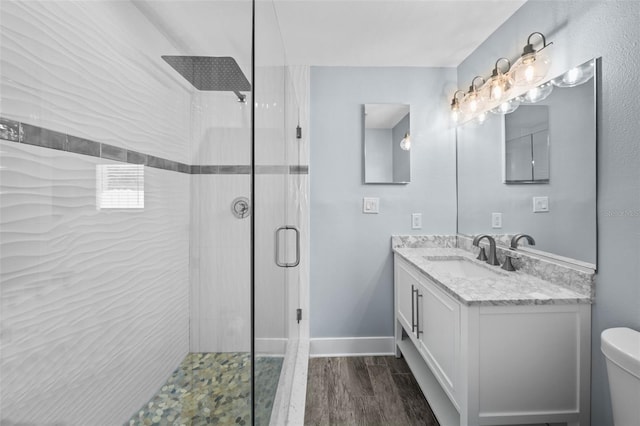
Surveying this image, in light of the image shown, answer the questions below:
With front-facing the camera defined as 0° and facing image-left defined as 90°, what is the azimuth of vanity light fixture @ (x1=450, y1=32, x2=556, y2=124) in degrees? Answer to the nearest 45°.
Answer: approximately 45°

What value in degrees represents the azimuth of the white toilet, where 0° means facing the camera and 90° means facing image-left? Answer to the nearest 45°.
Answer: approximately 45°

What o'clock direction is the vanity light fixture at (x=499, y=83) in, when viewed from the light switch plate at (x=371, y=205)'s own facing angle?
The vanity light fixture is roughly at 10 o'clock from the light switch plate.

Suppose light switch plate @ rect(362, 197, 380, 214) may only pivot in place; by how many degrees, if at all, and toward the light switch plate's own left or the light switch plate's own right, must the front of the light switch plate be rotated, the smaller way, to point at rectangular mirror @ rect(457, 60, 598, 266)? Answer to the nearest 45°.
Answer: approximately 45° to the light switch plate's own left

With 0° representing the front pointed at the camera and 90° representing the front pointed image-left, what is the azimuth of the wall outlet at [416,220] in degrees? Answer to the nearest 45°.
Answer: approximately 0°

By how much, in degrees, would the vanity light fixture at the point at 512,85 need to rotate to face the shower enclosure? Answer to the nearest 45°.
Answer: approximately 45° to its left

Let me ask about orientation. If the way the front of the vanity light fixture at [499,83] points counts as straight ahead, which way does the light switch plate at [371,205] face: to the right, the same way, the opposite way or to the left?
to the left

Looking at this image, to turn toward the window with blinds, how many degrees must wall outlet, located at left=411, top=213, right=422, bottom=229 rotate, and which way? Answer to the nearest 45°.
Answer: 0° — it already faces it

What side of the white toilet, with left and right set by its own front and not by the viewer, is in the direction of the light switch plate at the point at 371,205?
right

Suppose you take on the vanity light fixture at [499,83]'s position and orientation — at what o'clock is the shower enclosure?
The shower enclosure is roughly at 11 o'clock from the vanity light fixture.

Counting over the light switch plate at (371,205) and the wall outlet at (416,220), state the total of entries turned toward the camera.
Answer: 2
